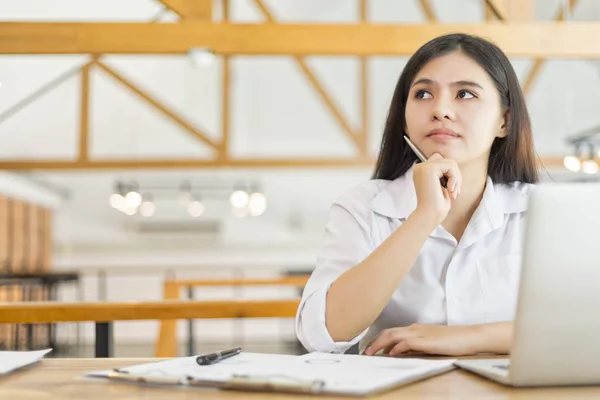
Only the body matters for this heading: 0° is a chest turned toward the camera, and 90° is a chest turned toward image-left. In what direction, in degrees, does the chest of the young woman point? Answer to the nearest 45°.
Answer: approximately 0°

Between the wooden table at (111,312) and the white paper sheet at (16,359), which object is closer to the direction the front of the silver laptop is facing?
the wooden table

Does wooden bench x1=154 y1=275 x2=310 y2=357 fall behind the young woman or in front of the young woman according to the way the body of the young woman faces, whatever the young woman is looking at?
behind

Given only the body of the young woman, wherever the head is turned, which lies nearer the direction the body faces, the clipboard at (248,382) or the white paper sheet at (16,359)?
the clipboard

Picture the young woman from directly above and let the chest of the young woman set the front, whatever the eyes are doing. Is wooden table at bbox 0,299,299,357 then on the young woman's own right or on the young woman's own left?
on the young woman's own right

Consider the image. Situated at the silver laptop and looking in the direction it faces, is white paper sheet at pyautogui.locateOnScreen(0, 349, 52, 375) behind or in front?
in front

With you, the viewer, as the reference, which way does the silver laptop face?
facing away from the viewer and to the left of the viewer

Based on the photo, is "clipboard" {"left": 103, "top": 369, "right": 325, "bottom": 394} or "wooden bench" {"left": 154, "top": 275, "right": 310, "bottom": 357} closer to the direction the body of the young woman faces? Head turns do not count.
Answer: the clipboard

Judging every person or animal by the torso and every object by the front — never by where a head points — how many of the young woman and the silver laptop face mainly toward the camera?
1

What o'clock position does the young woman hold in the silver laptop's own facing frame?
The young woman is roughly at 1 o'clock from the silver laptop.

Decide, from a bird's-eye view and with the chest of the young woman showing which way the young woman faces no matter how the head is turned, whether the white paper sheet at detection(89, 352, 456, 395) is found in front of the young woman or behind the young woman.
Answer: in front

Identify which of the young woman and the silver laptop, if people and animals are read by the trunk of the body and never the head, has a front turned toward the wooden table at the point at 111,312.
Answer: the silver laptop

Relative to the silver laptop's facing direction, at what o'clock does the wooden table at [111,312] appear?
The wooden table is roughly at 12 o'clock from the silver laptop.

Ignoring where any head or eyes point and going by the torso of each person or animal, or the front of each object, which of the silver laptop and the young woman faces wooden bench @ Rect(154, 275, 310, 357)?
the silver laptop
